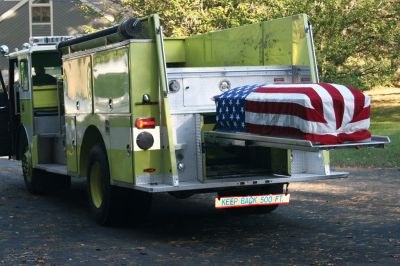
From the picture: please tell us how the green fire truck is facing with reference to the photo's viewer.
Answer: facing away from the viewer and to the left of the viewer
